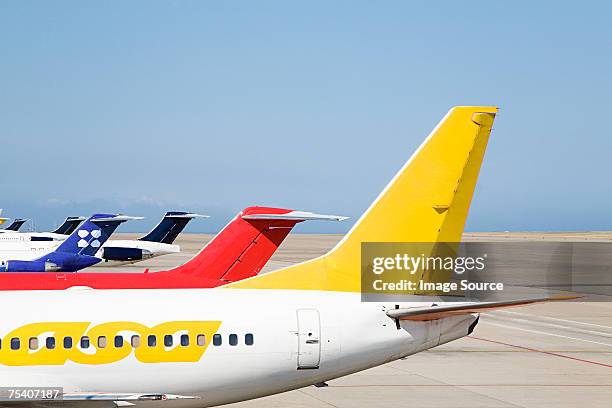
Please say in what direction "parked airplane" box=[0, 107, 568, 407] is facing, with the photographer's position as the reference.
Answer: facing to the left of the viewer

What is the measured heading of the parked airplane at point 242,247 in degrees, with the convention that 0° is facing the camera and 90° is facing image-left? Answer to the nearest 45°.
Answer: approximately 90°

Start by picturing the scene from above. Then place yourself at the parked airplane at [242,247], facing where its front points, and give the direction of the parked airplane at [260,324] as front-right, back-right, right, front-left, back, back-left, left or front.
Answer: left

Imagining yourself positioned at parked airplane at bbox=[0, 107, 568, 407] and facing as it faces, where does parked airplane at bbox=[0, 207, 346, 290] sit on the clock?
parked airplane at bbox=[0, 207, 346, 290] is roughly at 3 o'clock from parked airplane at bbox=[0, 107, 568, 407].

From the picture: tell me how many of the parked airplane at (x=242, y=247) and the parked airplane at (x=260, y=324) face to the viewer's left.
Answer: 2
